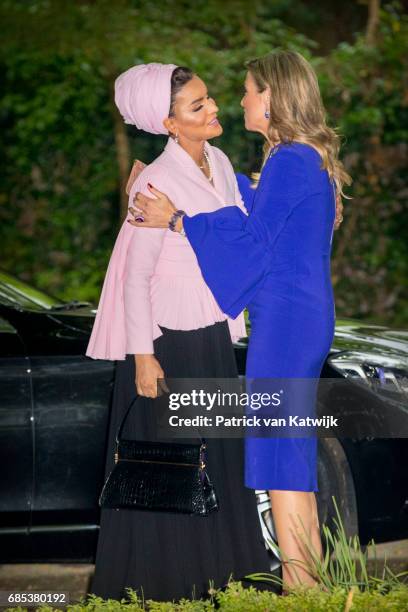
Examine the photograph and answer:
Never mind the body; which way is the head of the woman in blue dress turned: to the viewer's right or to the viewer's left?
to the viewer's left

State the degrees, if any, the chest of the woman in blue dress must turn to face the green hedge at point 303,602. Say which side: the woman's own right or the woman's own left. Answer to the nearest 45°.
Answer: approximately 135° to the woman's own left

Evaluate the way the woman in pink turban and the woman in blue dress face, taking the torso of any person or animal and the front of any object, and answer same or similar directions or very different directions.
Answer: very different directions

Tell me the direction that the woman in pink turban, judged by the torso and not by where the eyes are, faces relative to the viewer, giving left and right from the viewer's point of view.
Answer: facing the viewer and to the right of the viewer

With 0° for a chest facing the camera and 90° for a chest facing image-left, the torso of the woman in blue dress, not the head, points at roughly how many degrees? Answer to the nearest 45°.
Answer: approximately 135°

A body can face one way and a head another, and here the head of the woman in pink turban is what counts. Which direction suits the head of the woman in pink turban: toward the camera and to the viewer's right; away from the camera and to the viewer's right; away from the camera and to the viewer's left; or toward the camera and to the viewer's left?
toward the camera and to the viewer's right

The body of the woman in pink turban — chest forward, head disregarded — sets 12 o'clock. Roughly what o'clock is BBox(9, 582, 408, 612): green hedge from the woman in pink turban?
The green hedge is roughly at 1 o'clock from the woman in pink turban.
